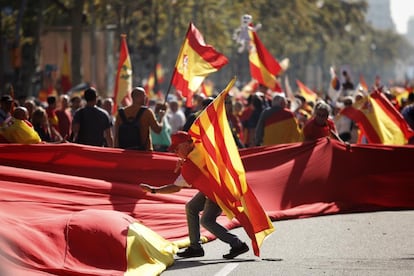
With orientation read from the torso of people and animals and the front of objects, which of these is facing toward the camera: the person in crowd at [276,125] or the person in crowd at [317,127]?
the person in crowd at [317,127]

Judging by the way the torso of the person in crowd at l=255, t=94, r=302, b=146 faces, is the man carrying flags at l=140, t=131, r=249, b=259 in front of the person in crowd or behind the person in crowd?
behind

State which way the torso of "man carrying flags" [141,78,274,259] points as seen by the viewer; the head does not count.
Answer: to the viewer's left

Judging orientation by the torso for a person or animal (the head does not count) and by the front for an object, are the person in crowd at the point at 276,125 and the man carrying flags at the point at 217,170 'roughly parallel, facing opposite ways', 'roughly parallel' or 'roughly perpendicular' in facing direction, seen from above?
roughly perpendicular

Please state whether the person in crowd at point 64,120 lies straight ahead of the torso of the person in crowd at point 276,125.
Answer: no

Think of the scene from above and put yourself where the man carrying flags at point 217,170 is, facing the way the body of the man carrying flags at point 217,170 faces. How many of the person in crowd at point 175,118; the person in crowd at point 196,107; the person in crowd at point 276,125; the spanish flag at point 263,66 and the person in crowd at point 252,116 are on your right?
5

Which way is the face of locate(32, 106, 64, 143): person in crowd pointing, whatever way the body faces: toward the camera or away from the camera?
away from the camera

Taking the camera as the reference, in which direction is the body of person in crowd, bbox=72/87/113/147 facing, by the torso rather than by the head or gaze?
away from the camera

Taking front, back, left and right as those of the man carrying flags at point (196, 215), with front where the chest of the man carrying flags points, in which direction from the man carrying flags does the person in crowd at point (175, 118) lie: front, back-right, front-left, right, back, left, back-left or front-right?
right

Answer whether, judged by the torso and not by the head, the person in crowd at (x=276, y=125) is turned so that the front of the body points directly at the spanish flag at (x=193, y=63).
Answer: no

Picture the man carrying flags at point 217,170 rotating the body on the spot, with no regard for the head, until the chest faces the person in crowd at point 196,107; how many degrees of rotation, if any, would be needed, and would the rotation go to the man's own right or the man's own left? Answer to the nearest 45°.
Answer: approximately 90° to the man's own right

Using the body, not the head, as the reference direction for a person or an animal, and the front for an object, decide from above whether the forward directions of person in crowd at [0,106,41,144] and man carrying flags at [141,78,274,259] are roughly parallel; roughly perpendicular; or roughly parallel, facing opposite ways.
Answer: roughly perpendicular

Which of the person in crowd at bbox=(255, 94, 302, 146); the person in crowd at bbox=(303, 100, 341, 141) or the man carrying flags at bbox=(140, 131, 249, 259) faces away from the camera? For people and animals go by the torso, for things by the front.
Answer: the person in crowd at bbox=(255, 94, 302, 146)

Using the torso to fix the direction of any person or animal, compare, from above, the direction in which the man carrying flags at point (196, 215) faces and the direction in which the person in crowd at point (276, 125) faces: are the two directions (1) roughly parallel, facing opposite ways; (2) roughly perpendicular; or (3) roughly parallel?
roughly perpendicular

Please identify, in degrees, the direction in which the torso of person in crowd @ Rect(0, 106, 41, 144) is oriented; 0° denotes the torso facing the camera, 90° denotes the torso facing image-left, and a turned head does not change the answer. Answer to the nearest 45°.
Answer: approximately 180°
